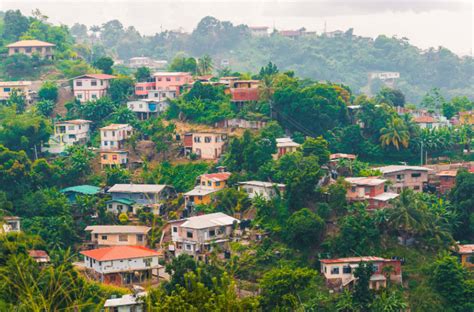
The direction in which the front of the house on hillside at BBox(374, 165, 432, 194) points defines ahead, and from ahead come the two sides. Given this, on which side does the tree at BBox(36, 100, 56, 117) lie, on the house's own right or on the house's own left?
on the house's own right

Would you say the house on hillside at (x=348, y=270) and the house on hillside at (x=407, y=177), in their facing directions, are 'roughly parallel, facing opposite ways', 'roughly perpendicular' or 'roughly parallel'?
roughly parallel

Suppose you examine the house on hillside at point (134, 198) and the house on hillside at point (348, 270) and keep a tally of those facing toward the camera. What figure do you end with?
2

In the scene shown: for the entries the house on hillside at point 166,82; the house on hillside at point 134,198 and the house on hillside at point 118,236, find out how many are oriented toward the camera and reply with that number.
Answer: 3

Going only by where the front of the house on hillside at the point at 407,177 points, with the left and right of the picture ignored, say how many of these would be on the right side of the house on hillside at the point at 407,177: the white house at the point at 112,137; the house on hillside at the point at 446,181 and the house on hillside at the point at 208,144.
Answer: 2

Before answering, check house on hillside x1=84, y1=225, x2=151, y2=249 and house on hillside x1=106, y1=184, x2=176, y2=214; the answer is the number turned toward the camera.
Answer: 2

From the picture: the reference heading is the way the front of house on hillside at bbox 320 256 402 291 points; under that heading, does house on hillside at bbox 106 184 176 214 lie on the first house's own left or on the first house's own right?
on the first house's own right

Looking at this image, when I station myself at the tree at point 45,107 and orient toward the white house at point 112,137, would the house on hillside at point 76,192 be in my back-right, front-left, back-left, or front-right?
front-right

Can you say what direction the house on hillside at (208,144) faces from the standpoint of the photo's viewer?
facing the viewer

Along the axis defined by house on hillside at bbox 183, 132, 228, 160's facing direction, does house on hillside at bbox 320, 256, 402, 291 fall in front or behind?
in front

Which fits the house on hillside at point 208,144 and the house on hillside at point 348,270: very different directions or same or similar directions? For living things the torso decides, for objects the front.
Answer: same or similar directions

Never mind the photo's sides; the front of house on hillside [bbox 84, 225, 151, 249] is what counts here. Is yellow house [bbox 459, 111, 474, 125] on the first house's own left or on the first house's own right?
on the first house's own left

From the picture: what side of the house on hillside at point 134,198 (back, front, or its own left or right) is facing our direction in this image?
front

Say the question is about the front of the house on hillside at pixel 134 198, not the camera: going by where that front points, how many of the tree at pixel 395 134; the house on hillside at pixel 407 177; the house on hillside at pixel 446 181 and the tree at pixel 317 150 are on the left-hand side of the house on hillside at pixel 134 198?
4

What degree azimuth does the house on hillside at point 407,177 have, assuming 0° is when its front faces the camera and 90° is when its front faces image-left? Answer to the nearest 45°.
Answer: approximately 0°
